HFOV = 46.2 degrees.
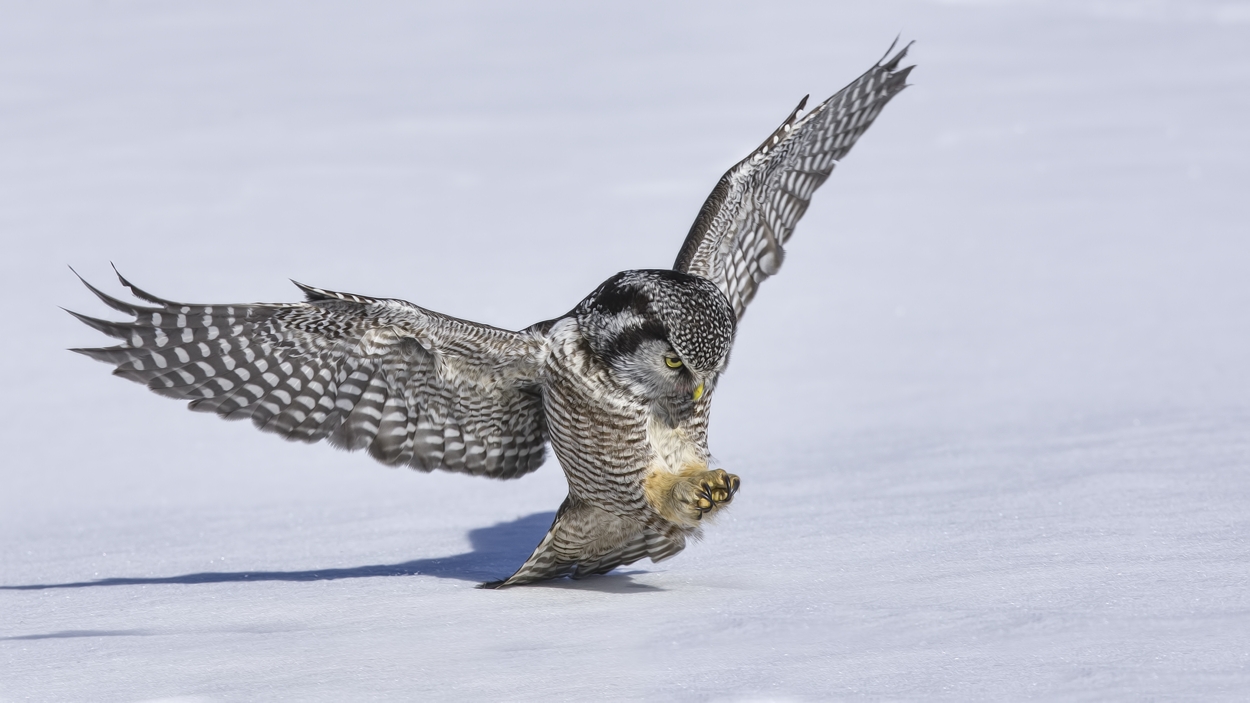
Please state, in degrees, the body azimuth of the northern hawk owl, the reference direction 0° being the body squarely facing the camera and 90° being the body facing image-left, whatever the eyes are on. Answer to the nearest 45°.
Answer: approximately 315°
